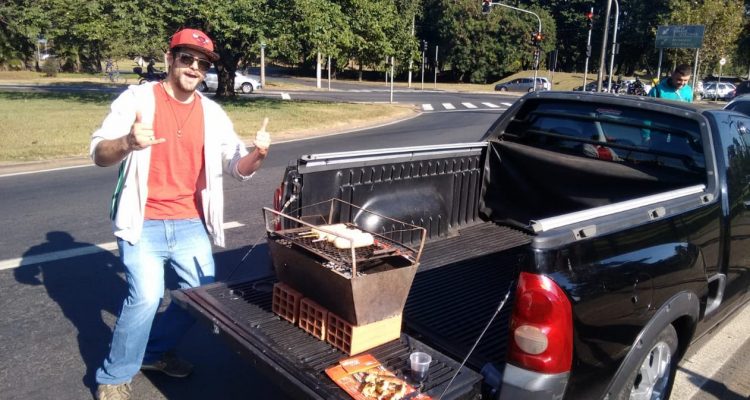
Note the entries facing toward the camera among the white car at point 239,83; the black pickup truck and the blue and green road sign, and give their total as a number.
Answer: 1

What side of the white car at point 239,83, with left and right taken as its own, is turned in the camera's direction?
right

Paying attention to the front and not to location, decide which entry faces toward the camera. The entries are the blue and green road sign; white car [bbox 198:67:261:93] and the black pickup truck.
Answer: the blue and green road sign

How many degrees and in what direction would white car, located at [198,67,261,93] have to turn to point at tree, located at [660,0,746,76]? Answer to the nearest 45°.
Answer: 0° — it already faces it

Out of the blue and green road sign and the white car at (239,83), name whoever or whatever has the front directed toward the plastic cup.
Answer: the blue and green road sign

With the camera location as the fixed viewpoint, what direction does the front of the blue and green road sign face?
facing the viewer

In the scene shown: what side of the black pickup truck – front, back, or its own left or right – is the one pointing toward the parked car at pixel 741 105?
front

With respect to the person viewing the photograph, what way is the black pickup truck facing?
facing away from the viewer and to the right of the viewer

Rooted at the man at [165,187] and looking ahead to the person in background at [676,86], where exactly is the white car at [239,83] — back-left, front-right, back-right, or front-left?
front-left

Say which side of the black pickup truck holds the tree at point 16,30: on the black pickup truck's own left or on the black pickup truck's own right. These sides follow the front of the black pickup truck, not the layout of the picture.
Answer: on the black pickup truck's own left

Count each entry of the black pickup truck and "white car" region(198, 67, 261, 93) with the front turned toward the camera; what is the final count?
0

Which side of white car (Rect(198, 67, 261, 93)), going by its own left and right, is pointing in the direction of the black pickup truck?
right
